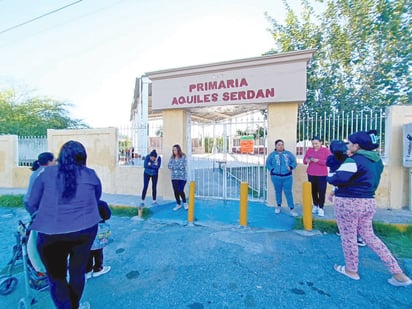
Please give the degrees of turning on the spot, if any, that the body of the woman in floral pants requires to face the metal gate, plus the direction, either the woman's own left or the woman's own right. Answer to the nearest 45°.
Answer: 0° — they already face it

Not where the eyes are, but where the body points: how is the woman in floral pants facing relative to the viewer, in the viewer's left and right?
facing away from the viewer and to the left of the viewer

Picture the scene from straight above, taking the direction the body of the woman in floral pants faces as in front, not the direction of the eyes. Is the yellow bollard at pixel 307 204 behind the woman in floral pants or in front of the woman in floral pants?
in front

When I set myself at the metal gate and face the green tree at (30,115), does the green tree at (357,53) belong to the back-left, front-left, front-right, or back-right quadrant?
back-right

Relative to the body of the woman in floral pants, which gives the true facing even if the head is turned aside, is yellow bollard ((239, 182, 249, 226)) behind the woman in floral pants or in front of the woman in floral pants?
in front

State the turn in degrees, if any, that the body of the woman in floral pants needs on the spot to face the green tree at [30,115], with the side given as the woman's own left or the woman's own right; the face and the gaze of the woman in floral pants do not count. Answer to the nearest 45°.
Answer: approximately 45° to the woman's own left

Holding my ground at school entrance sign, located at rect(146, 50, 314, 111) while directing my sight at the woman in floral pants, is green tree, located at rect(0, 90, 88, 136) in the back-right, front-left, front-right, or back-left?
back-right

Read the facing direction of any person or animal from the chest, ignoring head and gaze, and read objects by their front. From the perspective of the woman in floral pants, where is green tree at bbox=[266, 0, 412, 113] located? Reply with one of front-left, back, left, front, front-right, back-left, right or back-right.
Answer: front-right

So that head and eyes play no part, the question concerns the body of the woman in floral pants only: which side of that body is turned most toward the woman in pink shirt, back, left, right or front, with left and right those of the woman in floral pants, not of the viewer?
front

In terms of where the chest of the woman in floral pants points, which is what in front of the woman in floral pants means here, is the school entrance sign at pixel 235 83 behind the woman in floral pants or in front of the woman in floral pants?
in front

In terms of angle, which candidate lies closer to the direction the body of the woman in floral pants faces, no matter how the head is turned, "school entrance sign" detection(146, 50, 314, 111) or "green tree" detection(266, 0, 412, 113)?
the school entrance sign
